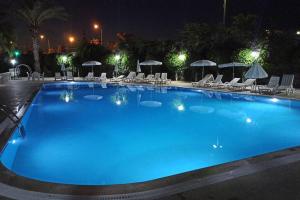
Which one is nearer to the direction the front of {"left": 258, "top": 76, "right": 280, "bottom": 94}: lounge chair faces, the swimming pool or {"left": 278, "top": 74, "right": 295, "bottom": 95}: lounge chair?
the swimming pool

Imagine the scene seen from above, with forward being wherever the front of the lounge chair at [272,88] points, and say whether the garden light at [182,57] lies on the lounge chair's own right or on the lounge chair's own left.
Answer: on the lounge chair's own right

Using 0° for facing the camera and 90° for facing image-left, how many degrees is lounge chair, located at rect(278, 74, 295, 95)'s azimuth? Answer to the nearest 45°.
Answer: approximately 45°

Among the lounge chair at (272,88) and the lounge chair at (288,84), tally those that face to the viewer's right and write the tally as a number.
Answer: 0

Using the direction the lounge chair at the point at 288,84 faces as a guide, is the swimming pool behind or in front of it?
in front

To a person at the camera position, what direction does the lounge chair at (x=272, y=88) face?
facing the viewer and to the left of the viewer
